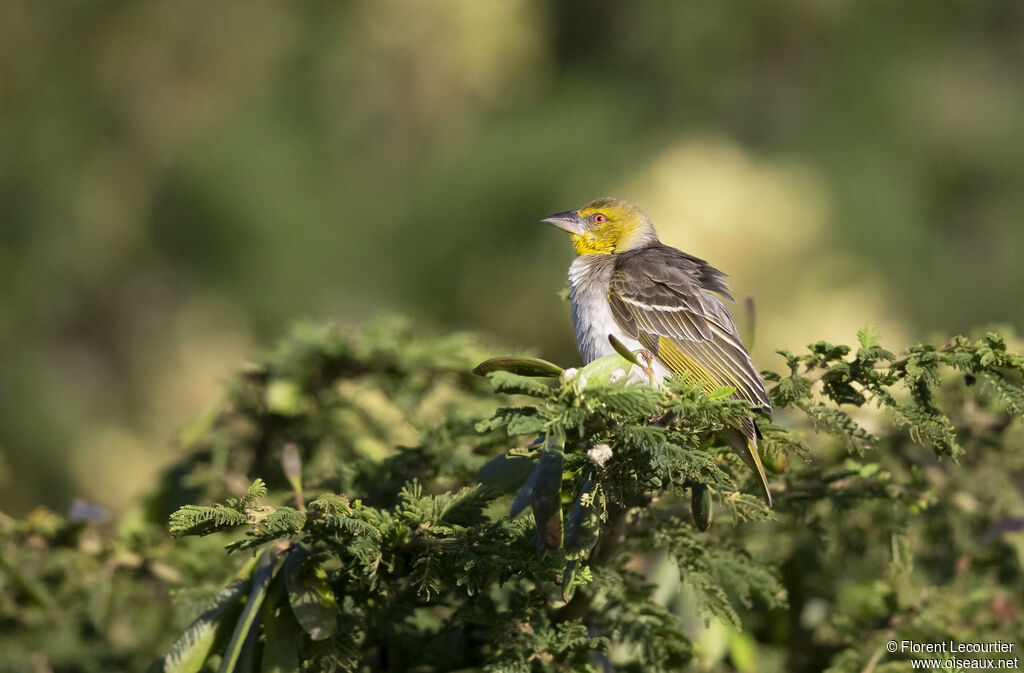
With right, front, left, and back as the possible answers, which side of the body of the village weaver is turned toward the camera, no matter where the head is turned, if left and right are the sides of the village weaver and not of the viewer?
left
